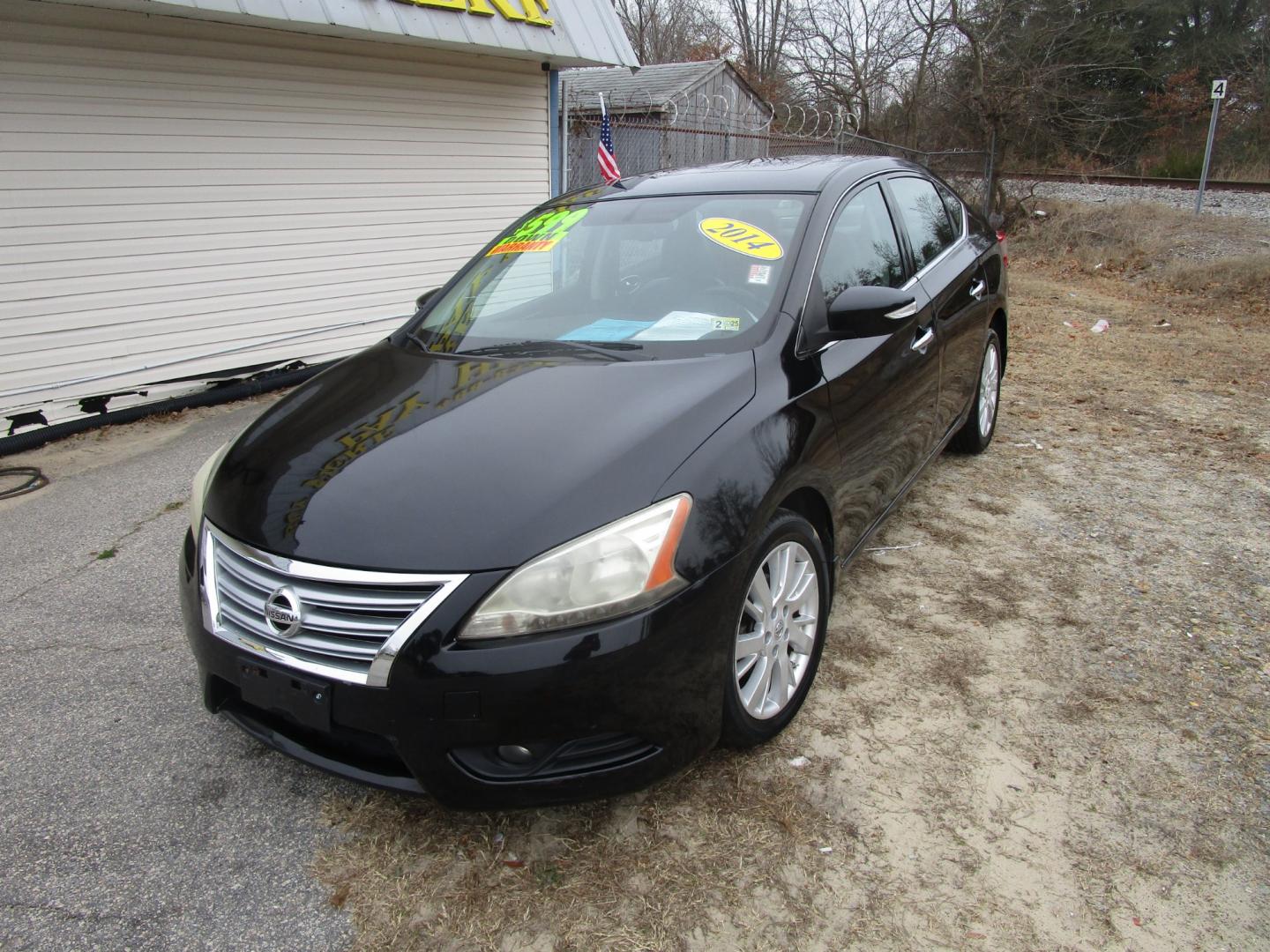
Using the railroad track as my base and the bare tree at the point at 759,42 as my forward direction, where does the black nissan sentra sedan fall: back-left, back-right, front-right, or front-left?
back-left

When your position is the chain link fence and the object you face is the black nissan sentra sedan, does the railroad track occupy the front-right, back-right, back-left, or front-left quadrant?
back-left

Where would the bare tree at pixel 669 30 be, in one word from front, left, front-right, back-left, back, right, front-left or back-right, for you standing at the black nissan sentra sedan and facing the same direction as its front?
back-right

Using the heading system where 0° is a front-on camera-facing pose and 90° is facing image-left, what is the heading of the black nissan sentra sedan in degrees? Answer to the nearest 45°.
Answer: approximately 45°

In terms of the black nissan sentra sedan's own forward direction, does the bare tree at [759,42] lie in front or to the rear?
to the rear

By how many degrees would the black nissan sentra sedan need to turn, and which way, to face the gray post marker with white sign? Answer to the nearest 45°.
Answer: approximately 180°

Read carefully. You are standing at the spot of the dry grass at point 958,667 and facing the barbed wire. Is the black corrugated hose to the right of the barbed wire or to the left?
left

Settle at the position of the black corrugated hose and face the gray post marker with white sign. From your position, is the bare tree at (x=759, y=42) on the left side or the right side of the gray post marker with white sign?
left

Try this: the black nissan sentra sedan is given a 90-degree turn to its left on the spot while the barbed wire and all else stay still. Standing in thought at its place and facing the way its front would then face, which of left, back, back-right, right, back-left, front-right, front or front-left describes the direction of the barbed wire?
back-left

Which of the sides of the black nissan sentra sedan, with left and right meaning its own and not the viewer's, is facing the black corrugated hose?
right
